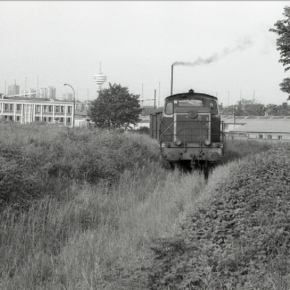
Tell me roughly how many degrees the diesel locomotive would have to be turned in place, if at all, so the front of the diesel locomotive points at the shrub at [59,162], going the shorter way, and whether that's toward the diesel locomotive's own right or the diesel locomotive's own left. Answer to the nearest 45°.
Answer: approximately 45° to the diesel locomotive's own right

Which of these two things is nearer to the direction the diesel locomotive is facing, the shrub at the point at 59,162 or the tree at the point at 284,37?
the shrub

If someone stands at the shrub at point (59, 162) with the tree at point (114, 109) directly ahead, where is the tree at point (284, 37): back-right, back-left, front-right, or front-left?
front-right

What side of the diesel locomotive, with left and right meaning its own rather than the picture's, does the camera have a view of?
front
